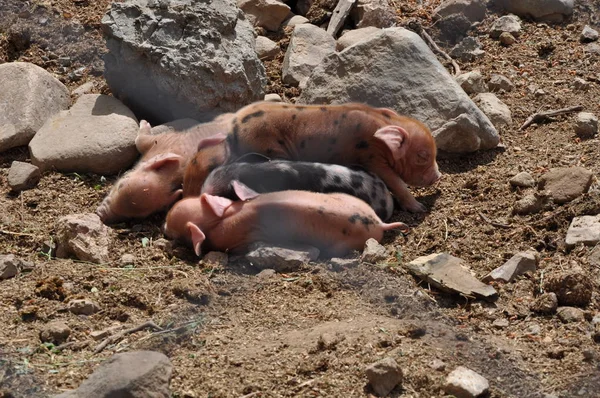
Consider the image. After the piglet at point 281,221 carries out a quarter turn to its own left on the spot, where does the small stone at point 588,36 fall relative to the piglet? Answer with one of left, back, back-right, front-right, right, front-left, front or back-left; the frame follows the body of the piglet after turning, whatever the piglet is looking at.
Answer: back-left

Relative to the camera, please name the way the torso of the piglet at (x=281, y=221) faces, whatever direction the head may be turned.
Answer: to the viewer's left

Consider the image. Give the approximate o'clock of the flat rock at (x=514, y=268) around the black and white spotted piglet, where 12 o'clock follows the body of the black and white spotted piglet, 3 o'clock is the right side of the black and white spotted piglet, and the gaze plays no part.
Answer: The flat rock is roughly at 7 o'clock from the black and white spotted piglet.

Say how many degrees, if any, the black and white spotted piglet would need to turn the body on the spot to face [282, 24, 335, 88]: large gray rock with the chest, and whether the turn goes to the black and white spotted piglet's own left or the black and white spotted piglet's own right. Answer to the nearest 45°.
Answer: approximately 90° to the black and white spotted piglet's own right

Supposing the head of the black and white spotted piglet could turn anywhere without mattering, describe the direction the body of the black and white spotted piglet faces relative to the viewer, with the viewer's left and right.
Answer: facing to the left of the viewer

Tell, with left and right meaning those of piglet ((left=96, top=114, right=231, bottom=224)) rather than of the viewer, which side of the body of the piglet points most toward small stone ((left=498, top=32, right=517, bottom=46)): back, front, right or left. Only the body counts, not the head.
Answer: back

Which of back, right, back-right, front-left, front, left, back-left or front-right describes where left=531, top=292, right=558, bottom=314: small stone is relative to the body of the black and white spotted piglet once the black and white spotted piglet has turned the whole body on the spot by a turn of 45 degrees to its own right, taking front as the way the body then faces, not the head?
back

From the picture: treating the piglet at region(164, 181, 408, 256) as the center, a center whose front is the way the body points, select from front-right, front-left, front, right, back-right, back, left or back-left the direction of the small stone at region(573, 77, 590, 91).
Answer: back-right

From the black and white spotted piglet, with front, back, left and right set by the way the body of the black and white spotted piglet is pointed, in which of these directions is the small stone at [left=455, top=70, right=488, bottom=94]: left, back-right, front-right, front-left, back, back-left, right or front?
back-right

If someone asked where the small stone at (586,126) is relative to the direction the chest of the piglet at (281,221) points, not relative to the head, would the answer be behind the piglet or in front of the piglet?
behind

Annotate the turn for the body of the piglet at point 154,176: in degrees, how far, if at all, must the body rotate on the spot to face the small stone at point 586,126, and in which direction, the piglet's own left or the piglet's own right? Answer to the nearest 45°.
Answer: approximately 135° to the piglet's own left
